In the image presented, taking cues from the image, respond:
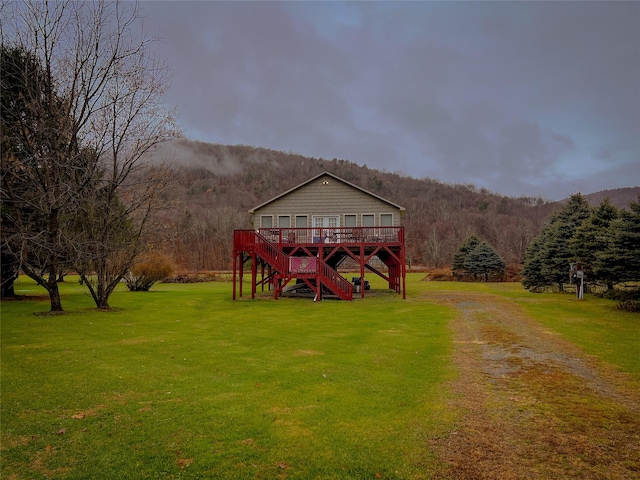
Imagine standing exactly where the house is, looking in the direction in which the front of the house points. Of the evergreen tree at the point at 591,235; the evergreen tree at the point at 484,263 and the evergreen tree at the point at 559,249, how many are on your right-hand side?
0

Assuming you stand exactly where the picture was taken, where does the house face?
facing the viewer

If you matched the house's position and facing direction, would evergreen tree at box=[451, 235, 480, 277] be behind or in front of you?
behind

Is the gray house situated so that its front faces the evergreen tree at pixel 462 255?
no

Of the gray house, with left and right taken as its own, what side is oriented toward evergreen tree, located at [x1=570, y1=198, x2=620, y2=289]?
left

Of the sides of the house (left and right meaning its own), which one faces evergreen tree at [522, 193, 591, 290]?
left

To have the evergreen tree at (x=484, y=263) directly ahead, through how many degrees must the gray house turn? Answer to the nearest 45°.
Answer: approximately 135° to its left

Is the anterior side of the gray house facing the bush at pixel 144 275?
no

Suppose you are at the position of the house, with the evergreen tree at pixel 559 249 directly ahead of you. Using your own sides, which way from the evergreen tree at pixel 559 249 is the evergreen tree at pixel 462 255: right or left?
left

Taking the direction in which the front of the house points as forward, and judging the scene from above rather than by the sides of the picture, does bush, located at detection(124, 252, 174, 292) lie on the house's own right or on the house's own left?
on the house's own right

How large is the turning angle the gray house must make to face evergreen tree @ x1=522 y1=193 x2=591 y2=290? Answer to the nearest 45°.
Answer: approximately 90° to its left

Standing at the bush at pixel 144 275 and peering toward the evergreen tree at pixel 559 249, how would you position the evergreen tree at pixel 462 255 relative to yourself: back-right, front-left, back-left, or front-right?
front-left

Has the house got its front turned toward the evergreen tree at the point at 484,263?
no
